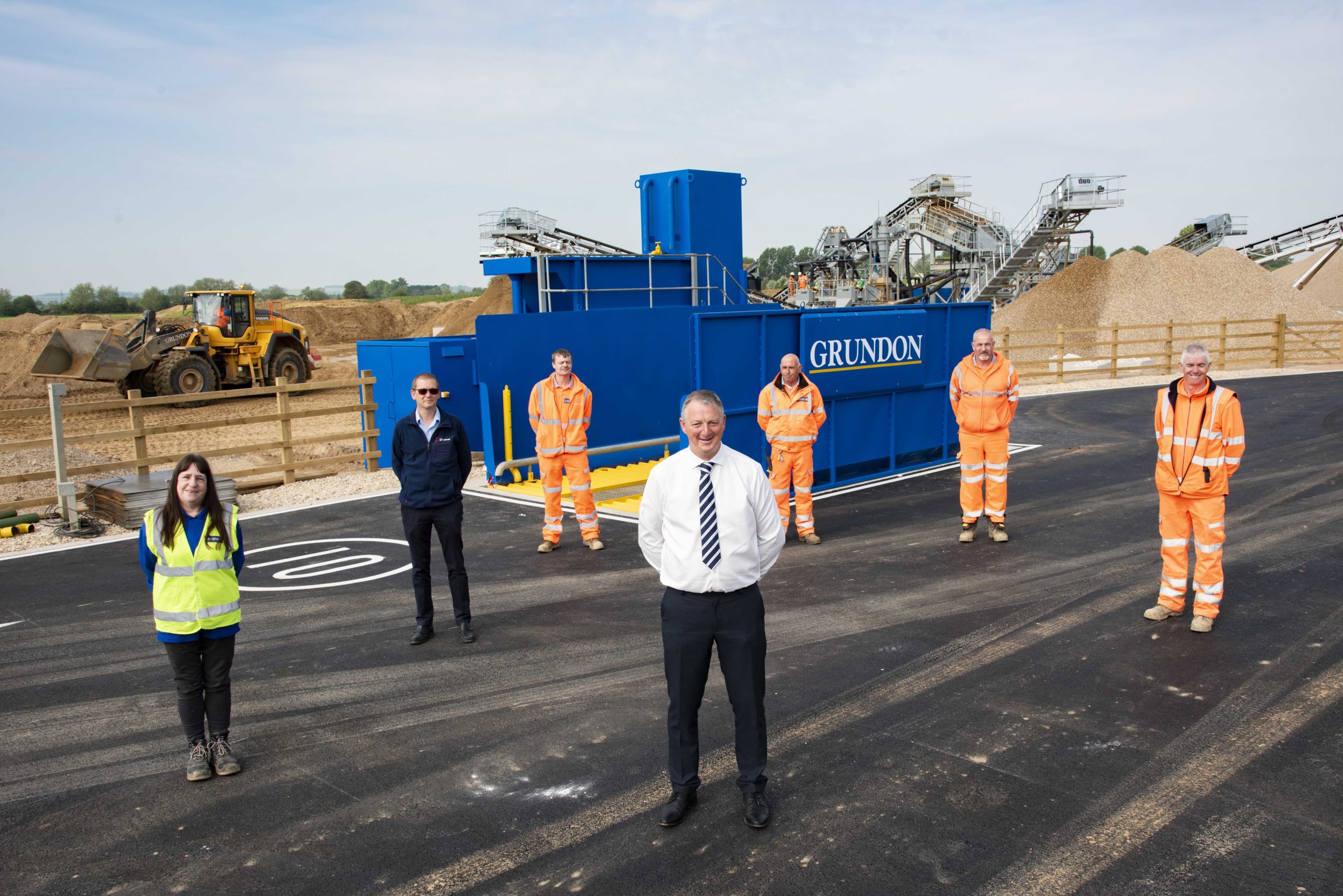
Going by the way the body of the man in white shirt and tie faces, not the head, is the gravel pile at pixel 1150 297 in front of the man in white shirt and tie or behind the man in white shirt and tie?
behind

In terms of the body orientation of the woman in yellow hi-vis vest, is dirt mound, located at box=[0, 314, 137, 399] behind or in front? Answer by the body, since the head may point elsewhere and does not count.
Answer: behind

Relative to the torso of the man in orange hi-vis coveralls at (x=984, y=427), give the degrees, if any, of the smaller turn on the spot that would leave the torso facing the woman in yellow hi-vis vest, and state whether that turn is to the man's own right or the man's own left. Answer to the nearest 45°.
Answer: approximately 45° to the man's own right

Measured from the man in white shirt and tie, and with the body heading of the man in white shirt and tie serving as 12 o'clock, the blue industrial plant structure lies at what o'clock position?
The blue industrial plant structure is roughly at 6 o'clock from the man in white shirt and tie.

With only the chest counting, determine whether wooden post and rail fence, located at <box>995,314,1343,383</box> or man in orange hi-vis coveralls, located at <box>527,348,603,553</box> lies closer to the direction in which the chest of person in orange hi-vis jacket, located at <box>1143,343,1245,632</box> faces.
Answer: the man in orange hi-vis coveralls

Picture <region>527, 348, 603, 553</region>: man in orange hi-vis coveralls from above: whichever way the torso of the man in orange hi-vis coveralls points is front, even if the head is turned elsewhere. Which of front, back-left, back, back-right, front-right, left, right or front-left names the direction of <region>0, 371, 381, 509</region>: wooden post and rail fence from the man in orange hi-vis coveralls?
back-right

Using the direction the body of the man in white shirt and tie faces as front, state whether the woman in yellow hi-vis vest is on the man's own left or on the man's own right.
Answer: on the man's own right

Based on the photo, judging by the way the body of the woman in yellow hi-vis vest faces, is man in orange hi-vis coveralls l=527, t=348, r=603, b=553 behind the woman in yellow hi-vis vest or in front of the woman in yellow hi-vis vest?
behind

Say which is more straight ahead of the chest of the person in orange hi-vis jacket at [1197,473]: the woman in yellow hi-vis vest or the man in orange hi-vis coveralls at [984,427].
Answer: the woman in yellow hi-vis vest

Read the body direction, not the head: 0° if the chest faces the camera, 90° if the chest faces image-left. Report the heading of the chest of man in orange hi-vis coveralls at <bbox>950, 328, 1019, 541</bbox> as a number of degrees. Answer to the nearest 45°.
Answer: approximately 0°
